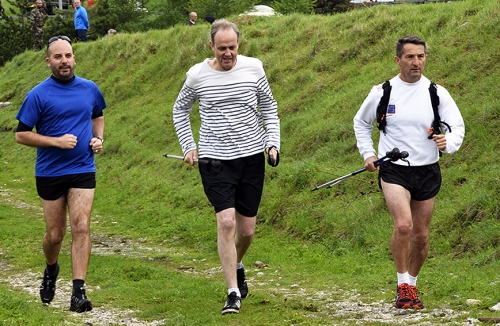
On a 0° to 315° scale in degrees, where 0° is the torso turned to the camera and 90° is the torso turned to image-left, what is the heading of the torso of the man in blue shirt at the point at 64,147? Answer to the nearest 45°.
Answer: approximately 315°

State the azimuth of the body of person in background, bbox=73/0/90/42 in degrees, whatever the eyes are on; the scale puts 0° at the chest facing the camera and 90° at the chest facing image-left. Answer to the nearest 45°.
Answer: approximately 45°

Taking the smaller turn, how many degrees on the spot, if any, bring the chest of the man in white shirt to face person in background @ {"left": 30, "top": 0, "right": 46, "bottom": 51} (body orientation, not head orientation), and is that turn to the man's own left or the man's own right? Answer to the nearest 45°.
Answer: approximately 135° to the man's own right

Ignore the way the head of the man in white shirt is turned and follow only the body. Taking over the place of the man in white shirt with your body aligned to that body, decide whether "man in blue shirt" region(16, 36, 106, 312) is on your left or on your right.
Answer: on your right

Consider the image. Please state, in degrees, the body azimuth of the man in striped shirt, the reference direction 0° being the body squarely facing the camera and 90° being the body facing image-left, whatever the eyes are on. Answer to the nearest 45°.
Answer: approximately 0°

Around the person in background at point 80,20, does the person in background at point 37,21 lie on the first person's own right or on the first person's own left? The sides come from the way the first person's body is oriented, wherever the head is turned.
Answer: on the first person's own right
